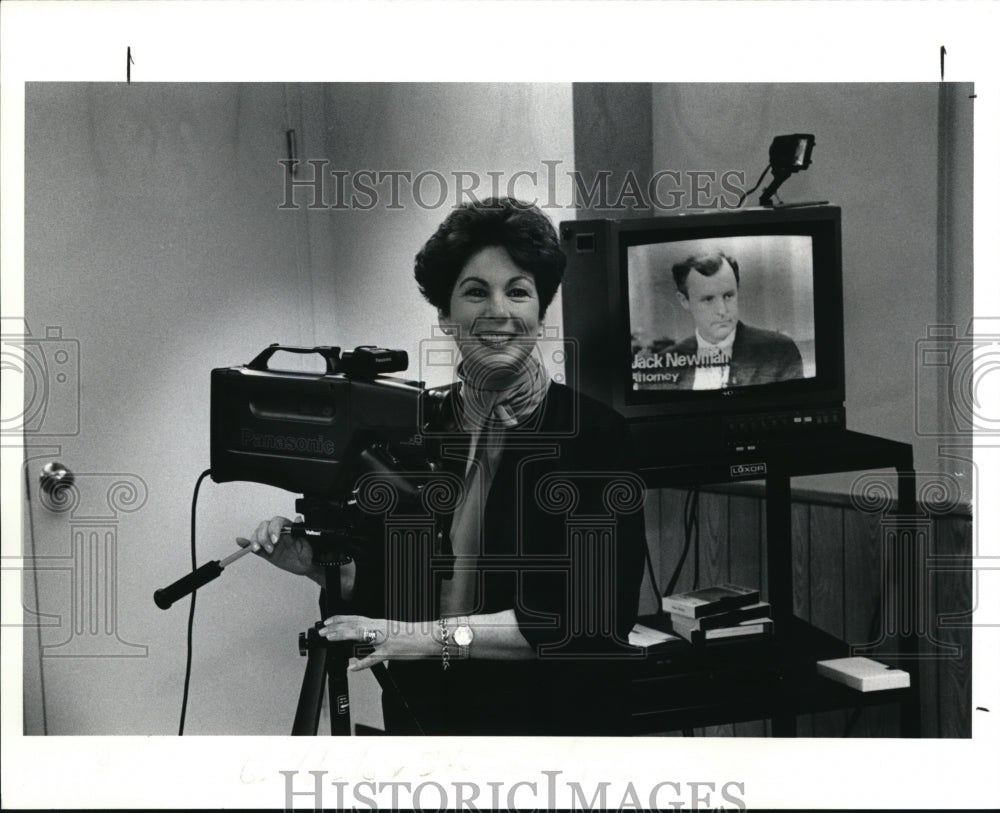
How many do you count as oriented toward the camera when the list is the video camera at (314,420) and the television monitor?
1

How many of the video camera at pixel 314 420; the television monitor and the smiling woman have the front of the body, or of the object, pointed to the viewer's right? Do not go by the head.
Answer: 1

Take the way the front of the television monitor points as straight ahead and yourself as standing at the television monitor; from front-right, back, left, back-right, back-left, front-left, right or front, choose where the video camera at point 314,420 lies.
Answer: right

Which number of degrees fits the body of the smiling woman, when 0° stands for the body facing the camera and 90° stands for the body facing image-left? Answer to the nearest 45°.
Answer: approximately 45°

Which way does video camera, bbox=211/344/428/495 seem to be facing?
to the viewer's right

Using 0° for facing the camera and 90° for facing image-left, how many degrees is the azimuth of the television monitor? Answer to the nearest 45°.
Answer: approximately 0°
